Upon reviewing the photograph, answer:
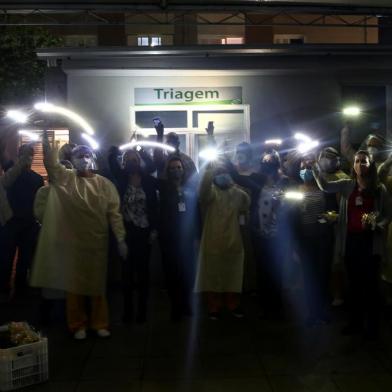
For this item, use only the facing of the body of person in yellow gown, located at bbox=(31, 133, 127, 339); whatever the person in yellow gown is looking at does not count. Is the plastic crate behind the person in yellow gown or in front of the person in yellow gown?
in front

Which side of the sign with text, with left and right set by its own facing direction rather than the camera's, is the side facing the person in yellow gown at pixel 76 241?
front

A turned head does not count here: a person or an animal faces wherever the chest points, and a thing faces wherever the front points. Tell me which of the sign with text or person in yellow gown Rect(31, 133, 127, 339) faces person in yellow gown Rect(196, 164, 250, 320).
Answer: the sign with text

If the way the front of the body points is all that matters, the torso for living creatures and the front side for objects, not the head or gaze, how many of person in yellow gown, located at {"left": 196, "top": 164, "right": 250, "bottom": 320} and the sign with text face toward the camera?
2

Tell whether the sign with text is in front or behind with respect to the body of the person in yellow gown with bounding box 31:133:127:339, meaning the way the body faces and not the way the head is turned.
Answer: behind

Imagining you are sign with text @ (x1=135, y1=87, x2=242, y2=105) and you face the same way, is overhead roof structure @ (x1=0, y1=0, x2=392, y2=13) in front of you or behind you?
in front

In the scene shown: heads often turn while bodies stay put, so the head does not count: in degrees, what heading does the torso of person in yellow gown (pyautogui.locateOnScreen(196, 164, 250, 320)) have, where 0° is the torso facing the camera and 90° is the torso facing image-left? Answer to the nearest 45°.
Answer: approximately 0°

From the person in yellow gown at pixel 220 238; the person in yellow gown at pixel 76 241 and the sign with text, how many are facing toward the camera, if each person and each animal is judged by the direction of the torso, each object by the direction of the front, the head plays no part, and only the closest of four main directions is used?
3

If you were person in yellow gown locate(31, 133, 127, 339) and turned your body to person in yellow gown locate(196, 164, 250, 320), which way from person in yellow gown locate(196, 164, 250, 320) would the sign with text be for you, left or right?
left

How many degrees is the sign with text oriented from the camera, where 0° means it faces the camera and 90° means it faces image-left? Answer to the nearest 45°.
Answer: approximately 0°
